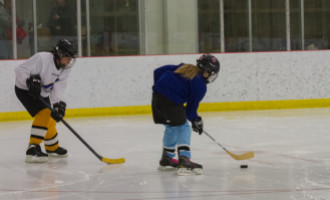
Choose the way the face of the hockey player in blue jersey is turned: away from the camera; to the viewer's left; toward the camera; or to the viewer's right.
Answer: to the viewer's right

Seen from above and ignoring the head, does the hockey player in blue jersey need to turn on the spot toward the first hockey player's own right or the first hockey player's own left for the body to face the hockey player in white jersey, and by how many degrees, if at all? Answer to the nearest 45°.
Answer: approximately 135° to the first hockey player's own left

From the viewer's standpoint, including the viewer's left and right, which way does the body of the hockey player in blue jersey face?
facing to the right of the viewer

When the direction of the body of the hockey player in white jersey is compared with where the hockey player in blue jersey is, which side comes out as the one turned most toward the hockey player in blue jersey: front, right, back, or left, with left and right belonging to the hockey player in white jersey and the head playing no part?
front
